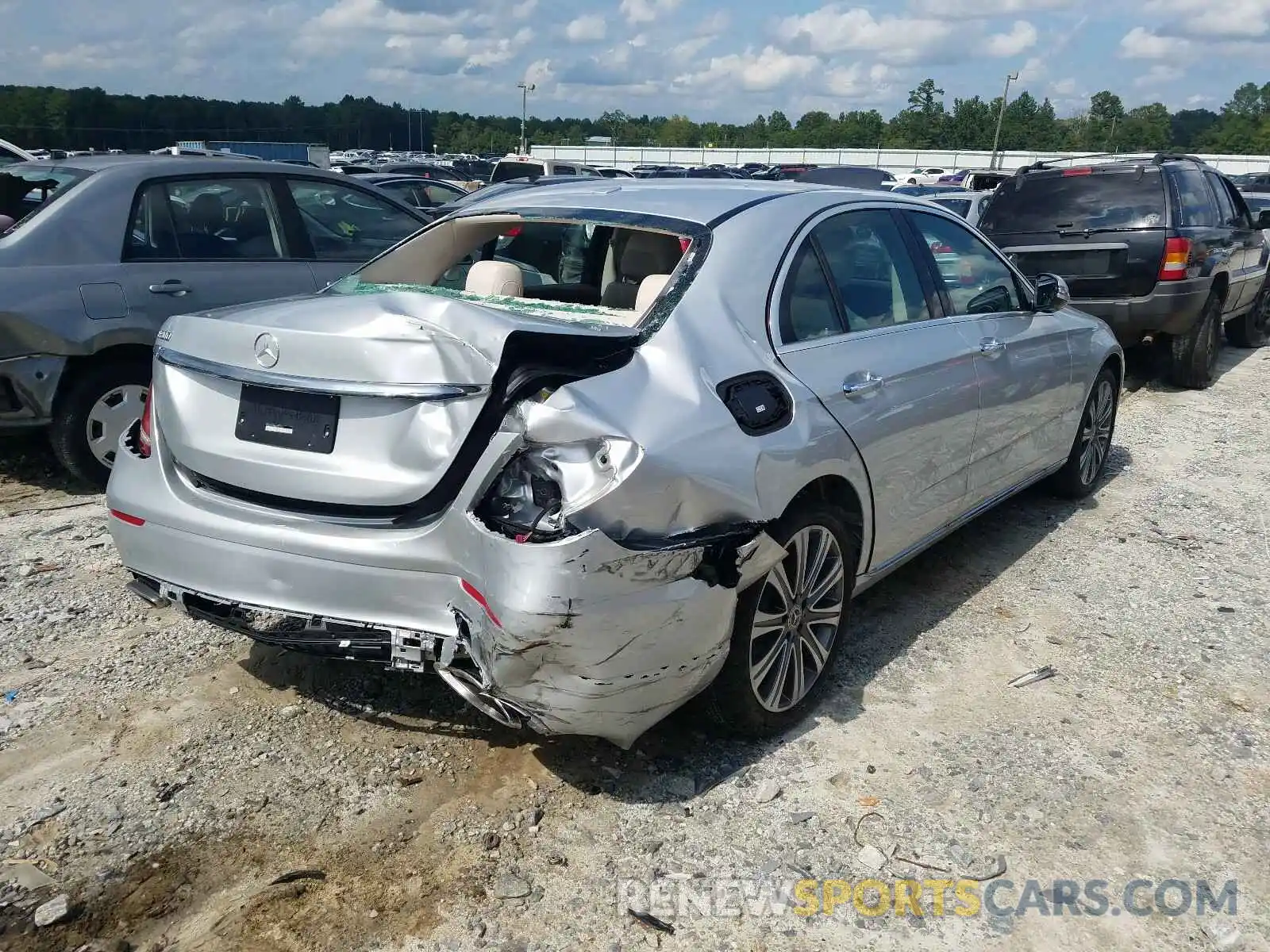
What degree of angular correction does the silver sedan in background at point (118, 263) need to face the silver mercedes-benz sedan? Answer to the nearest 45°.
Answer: approximately 90° to its right

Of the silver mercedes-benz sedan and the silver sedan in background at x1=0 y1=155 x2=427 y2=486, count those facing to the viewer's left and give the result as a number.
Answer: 0

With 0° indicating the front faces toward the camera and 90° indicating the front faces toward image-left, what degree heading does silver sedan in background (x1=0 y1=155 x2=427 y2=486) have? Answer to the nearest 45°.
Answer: approximately 270°

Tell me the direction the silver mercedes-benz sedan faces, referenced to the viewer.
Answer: facing away from the viewer and to the right of the viewer

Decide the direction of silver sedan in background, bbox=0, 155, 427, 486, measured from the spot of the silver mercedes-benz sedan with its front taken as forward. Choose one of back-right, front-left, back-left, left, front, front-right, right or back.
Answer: left
